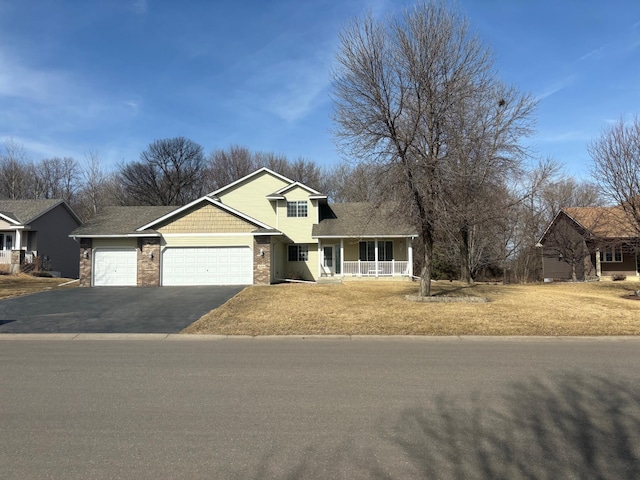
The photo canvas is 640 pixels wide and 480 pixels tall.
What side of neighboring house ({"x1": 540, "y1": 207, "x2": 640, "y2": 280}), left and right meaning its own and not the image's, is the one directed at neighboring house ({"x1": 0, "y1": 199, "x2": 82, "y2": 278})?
right

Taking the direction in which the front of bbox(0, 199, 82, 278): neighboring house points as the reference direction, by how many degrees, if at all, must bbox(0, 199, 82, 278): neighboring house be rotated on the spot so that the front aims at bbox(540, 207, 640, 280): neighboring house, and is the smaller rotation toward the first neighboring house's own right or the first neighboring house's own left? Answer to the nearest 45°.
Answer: approximately 90° to the first neighboring house's own left

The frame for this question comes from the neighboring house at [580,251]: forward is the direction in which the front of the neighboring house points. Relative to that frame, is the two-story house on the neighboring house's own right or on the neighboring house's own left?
on the neighboring house's own right

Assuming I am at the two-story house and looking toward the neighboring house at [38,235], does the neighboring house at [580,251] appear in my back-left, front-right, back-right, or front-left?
back-right

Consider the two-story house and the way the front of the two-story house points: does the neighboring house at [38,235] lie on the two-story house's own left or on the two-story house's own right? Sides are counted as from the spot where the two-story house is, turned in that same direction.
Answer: on the two-story house's own right

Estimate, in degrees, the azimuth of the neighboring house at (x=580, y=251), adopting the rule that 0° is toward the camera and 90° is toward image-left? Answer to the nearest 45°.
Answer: approximately 315°

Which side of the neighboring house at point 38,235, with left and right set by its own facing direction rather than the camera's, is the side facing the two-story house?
left

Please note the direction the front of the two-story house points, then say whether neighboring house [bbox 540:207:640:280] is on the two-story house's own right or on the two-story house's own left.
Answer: on the two-story house's own left
